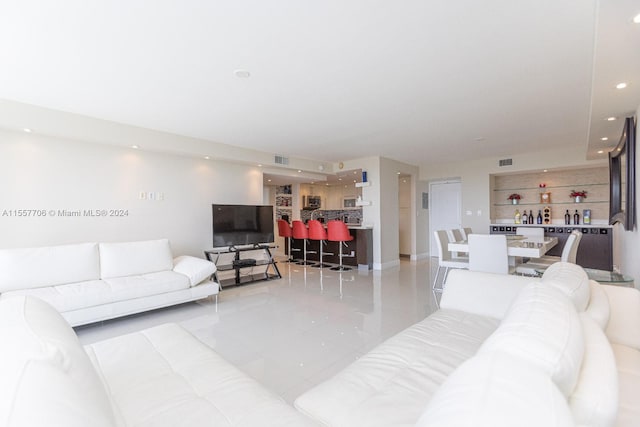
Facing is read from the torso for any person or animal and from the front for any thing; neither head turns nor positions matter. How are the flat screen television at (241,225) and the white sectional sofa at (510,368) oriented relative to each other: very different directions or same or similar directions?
very different directions

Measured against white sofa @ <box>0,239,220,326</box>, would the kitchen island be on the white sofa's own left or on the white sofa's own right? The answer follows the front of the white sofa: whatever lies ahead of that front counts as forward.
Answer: on the white sofa's own left

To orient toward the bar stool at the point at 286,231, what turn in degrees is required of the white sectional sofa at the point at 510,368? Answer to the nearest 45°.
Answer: approximately 45° to its right

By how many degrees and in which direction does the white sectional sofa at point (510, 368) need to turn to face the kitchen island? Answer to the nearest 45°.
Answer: approximately 45° to its right

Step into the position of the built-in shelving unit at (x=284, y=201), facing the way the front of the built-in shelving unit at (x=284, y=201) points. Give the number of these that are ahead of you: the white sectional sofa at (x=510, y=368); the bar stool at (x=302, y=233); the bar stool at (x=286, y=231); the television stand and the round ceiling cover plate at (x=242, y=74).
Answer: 5

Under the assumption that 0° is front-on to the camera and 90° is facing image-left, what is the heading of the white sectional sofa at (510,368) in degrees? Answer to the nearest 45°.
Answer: approximately 90°

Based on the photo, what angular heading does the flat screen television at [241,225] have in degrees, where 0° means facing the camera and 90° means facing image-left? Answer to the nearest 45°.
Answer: approximately 315°

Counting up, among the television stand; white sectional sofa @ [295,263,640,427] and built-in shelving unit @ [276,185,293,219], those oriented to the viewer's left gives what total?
1

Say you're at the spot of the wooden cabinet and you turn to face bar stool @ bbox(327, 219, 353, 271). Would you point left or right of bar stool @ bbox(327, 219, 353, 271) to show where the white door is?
right

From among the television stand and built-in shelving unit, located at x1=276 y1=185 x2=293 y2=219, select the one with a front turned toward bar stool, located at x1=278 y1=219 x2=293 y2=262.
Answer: the built-in shelving unit

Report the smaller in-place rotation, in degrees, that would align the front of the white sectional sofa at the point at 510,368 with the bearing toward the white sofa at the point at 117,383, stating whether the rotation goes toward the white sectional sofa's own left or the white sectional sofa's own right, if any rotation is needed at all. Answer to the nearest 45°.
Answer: approximately 45° to the white sectional sofa's own left
